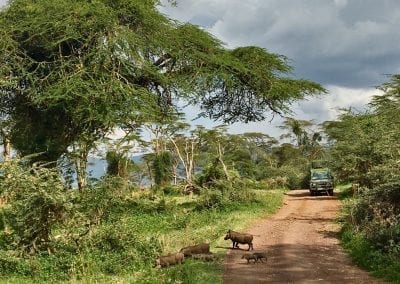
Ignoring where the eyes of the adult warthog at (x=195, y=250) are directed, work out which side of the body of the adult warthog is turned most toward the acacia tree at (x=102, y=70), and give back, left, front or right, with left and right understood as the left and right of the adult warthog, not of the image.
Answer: right

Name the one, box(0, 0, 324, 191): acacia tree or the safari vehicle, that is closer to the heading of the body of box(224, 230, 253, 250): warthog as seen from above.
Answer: the acacia tree

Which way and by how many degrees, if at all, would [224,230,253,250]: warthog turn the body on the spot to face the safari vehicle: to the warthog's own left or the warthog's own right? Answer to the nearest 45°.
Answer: approximately 90° to the warthog's own right

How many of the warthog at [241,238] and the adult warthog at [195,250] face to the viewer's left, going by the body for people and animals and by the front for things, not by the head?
2

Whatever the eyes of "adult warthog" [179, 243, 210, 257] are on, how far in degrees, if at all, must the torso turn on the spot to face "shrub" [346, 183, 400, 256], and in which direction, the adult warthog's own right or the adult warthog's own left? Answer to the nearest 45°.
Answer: approximately 180°

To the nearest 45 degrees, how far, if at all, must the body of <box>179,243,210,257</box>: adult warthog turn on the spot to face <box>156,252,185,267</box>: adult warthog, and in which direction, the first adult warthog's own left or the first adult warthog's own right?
approximately 45° to the first adult warthog's own left

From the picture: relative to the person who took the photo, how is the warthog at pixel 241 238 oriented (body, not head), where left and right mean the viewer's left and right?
facing to the left of the viewer

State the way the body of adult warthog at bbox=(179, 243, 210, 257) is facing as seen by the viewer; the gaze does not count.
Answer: to the viewer's left

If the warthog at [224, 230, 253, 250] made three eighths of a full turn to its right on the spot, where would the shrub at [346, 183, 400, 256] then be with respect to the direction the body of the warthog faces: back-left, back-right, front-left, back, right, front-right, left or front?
front-right

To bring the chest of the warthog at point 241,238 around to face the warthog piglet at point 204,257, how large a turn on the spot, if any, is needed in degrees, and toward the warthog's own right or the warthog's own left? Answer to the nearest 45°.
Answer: approximately 45° to the warthog's own left

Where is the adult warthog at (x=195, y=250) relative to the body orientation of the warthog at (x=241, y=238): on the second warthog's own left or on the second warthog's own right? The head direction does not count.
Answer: on the second warthog's own left
